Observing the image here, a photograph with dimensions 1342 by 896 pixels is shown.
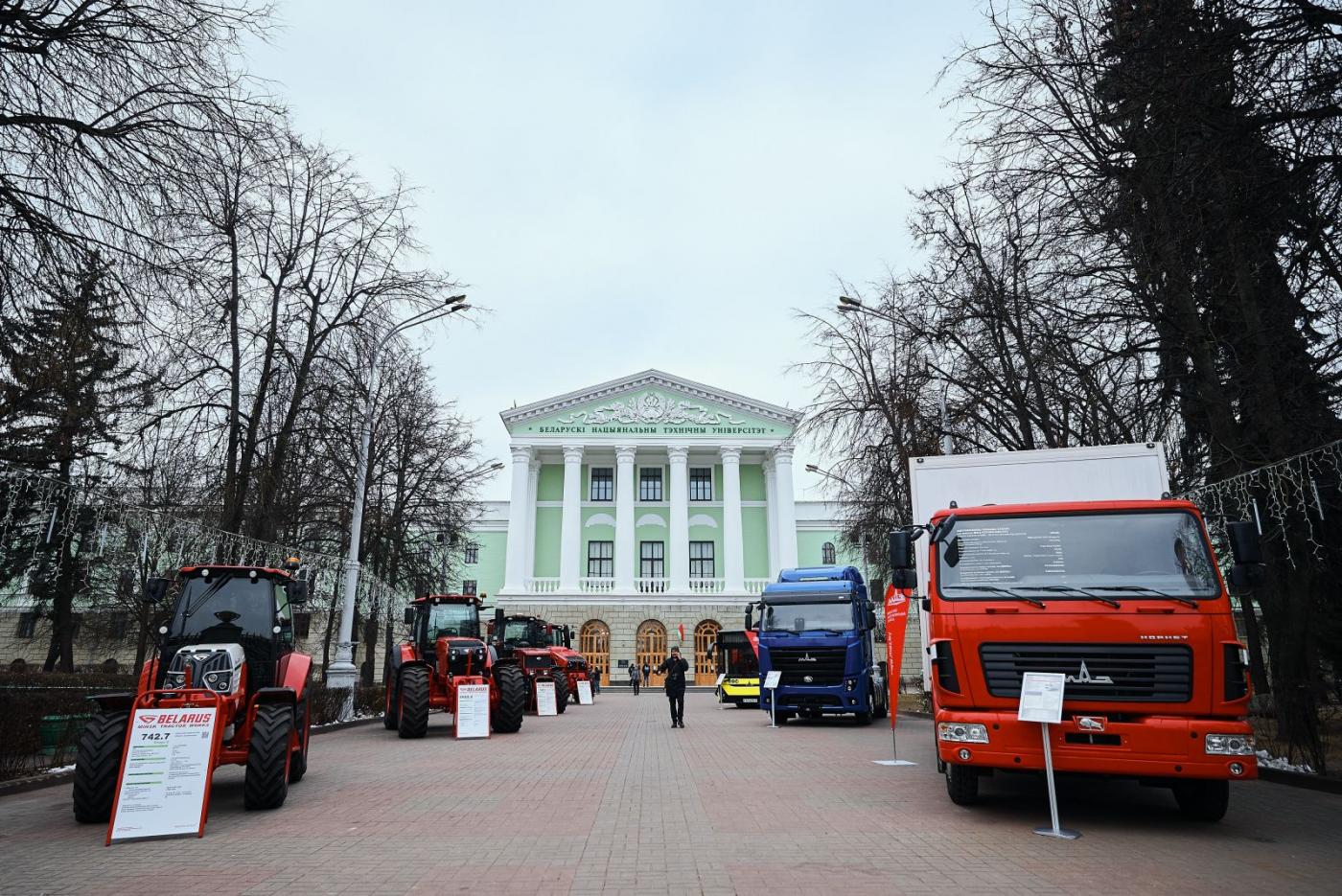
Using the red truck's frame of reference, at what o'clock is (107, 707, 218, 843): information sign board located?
The information sign board is roughly at 2 o'clock from the red truck.

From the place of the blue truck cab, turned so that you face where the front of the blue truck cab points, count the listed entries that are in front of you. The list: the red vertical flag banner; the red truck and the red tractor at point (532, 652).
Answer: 2

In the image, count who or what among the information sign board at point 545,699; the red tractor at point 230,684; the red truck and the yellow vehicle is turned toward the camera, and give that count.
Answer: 4

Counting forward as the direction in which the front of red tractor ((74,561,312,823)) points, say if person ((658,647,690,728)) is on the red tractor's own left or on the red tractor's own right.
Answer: on the red tractor's own left

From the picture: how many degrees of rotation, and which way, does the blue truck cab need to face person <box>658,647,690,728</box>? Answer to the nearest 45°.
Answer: approximately 90° to its right

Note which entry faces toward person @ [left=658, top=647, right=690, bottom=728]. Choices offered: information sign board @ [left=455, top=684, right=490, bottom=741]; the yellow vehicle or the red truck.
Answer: the yellow vehicle

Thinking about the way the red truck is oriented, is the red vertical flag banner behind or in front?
behind

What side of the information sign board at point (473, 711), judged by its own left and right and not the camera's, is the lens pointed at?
front

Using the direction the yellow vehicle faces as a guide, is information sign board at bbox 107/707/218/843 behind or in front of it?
in front

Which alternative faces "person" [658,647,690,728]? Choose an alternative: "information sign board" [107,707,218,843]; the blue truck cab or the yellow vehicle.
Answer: the yellow vehicle

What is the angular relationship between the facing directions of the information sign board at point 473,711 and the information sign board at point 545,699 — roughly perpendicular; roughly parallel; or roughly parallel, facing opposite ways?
roughly parallel

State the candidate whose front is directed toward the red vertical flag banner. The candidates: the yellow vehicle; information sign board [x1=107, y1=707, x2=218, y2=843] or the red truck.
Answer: the yellow vehicle

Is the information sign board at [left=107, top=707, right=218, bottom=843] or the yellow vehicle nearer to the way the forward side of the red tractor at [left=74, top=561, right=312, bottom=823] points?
the information sign board

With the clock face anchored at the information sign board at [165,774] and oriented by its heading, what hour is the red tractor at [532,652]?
The red tractor is roughly at 7 o'clock from the information sign board.

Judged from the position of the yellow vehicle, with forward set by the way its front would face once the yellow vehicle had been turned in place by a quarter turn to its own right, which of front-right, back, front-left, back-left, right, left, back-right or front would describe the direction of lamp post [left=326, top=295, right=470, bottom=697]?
front-left

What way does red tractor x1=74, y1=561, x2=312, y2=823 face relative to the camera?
toward the camera
